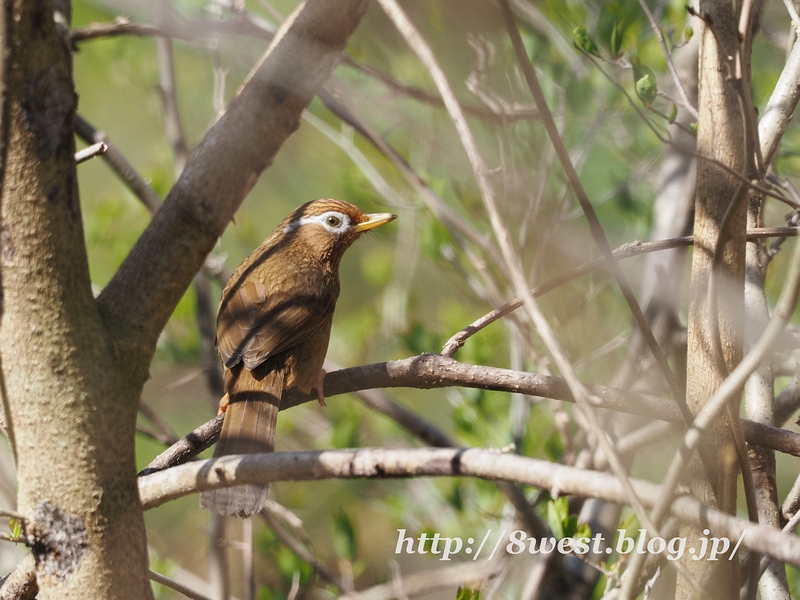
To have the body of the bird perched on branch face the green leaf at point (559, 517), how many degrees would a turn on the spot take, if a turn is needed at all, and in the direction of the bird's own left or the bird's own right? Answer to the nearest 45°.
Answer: approximately 90° to the bird's own right

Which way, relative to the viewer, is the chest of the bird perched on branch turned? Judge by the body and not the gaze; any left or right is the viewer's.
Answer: facing away from the viewer and to the right of the viewer

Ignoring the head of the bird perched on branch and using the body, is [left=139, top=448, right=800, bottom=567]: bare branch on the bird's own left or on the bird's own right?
on the bird's own right
